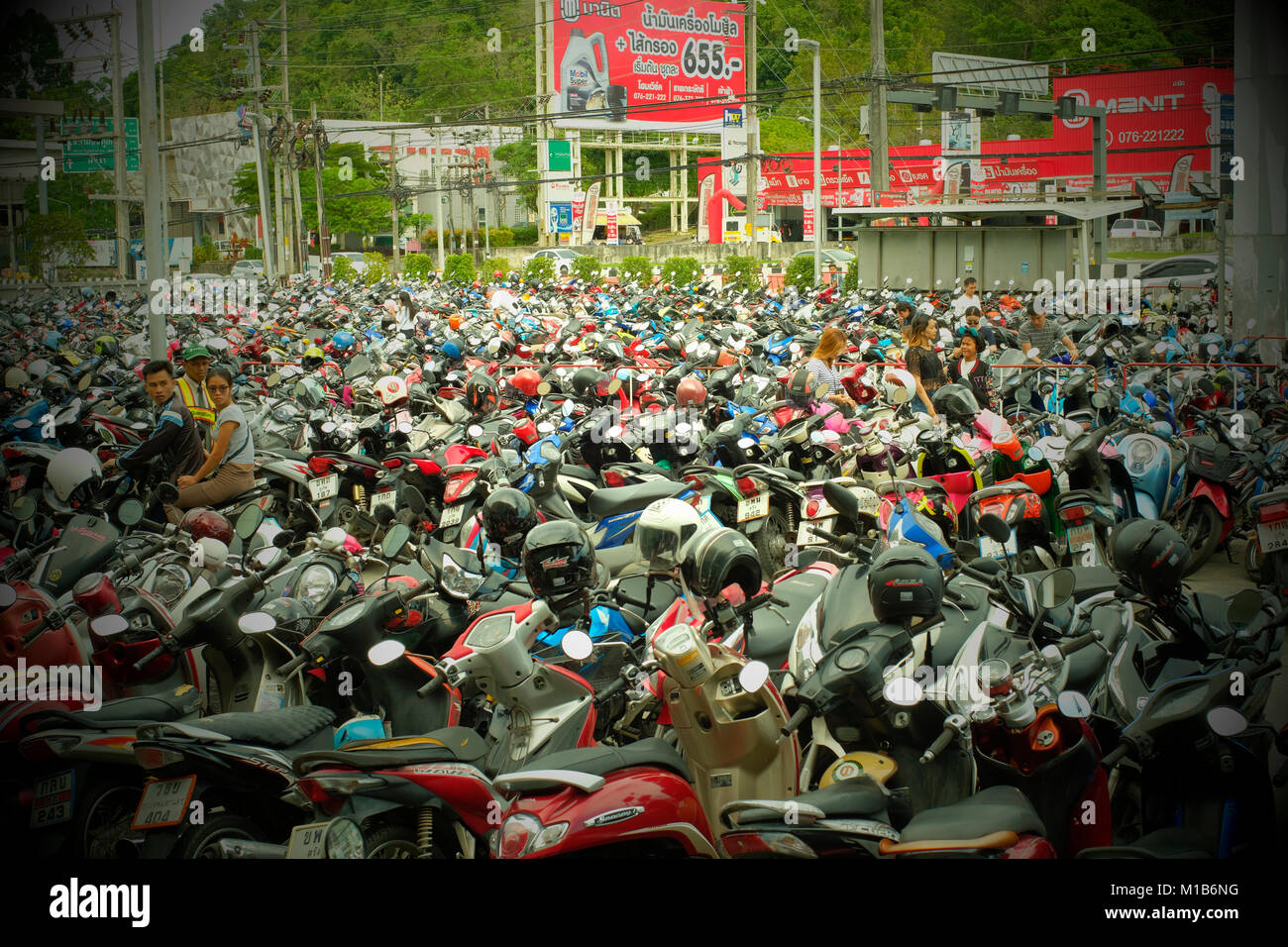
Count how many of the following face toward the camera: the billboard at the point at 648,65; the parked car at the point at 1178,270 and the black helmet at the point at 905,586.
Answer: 1

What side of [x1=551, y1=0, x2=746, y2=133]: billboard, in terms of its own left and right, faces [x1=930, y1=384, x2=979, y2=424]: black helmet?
front

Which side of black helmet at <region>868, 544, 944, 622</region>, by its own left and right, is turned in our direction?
back

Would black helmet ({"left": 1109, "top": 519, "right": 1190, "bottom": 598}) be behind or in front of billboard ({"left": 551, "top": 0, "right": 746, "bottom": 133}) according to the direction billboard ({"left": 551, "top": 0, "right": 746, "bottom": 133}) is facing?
in front

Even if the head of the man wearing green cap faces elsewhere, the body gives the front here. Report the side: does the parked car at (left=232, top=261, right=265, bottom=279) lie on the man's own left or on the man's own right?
on the man's own left

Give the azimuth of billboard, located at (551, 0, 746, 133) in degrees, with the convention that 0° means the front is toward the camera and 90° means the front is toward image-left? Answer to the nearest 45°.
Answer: approximately 0°
